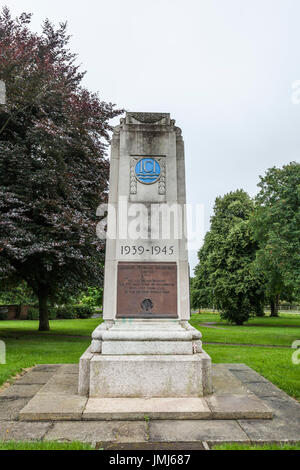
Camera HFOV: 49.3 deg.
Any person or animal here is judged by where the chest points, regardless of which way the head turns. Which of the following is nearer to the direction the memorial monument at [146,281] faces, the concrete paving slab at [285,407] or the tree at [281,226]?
the concrete paving slab

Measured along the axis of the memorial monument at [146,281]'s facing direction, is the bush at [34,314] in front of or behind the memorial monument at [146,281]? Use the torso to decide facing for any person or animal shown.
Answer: behind

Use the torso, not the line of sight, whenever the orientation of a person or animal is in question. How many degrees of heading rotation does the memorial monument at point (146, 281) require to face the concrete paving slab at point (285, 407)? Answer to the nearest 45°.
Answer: approximately 90° to its left

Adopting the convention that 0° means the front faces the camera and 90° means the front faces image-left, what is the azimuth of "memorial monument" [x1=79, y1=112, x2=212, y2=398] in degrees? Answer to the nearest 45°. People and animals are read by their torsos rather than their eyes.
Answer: approximately 0°

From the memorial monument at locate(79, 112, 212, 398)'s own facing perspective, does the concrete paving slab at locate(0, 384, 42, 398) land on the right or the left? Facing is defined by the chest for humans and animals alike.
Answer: on its right

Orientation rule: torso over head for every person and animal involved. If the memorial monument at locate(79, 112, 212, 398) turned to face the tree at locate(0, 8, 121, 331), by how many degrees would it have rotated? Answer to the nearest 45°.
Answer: approximately 135° to its right

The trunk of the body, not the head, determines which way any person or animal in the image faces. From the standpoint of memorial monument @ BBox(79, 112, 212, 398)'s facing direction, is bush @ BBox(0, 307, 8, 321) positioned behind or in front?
behind

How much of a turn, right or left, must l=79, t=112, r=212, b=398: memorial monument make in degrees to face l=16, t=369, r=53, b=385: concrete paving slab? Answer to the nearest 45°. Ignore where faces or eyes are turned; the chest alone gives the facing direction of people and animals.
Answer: approximately 135° to its right
